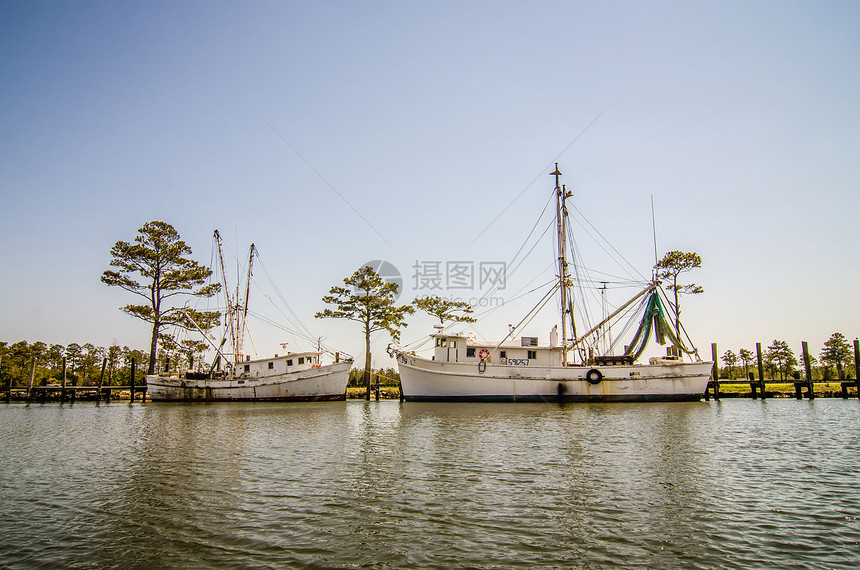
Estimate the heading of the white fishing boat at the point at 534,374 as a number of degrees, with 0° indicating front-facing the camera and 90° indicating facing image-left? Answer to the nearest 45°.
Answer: approximately 90°

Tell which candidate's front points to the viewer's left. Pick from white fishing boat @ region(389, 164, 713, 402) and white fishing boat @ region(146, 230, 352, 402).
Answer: white fishing boat @ region(389, 164, 713, 402)

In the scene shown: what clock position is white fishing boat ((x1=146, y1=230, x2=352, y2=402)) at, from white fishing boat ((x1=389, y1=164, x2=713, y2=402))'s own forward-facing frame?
white fishing boat ((x1=146, y1=230, x2=352, y2=402)) is roughly at 12 o'clock from white fishing boat ((x1=389, y1=164, x2=713, y2=402)).

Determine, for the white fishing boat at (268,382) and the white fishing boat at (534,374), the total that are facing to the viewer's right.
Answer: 1

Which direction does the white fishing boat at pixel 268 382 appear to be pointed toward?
to the viewer's right

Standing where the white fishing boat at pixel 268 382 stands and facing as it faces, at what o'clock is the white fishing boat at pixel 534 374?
the white fishing boat at pixel 534 374 is roughly at 1 o'clock from the white fishing boat at pixel 268 382.
